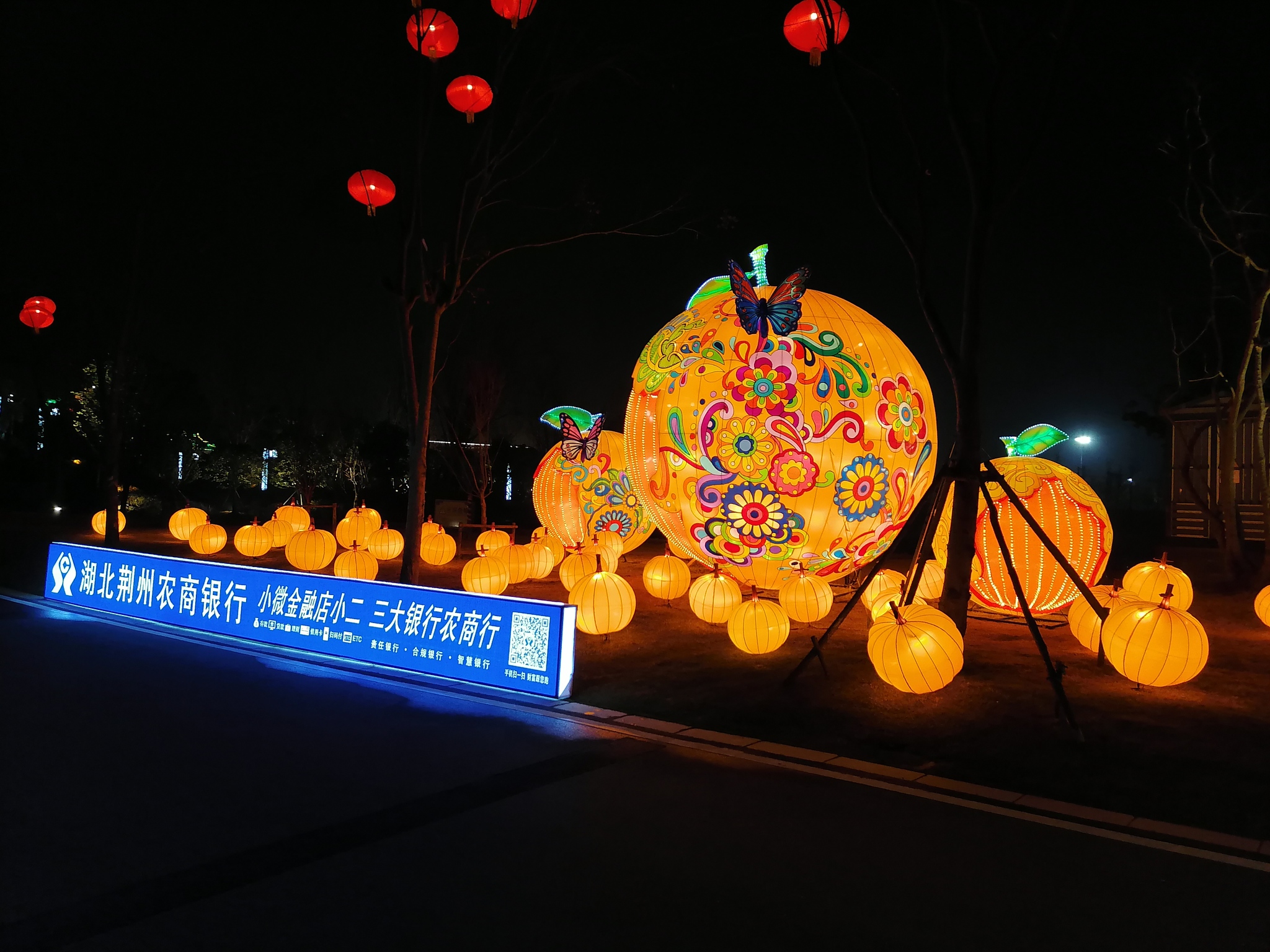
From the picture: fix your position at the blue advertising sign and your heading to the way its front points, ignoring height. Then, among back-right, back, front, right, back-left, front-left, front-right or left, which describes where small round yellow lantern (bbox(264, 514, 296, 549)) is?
back-right

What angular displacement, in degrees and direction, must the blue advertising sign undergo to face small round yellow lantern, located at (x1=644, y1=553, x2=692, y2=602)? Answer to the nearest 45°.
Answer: approximately 180°

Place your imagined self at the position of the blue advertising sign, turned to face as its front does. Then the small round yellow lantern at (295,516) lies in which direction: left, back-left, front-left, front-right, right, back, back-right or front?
back-right

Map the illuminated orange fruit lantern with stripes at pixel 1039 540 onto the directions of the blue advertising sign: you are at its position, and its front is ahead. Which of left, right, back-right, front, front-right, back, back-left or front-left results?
back-left

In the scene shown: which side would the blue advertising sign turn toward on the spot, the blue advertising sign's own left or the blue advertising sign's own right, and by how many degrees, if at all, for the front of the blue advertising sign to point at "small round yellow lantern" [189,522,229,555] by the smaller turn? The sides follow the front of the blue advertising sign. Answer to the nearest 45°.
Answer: approximately 135° to the blue advertising sign's own right

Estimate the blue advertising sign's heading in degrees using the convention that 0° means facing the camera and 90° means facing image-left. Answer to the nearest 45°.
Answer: approximately 45°

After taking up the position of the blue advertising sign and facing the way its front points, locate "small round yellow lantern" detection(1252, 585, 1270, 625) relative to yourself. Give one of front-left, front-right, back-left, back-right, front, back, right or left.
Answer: back-left

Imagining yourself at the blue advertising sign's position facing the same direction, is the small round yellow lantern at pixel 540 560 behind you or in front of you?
behind

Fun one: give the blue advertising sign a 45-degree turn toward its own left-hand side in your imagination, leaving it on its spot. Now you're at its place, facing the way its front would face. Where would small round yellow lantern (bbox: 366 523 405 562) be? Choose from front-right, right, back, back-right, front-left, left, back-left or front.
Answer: back

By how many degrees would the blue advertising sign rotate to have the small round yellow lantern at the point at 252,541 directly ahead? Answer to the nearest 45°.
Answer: approximately 135° to its right

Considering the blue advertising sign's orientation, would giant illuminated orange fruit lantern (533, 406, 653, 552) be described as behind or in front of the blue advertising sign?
behind
